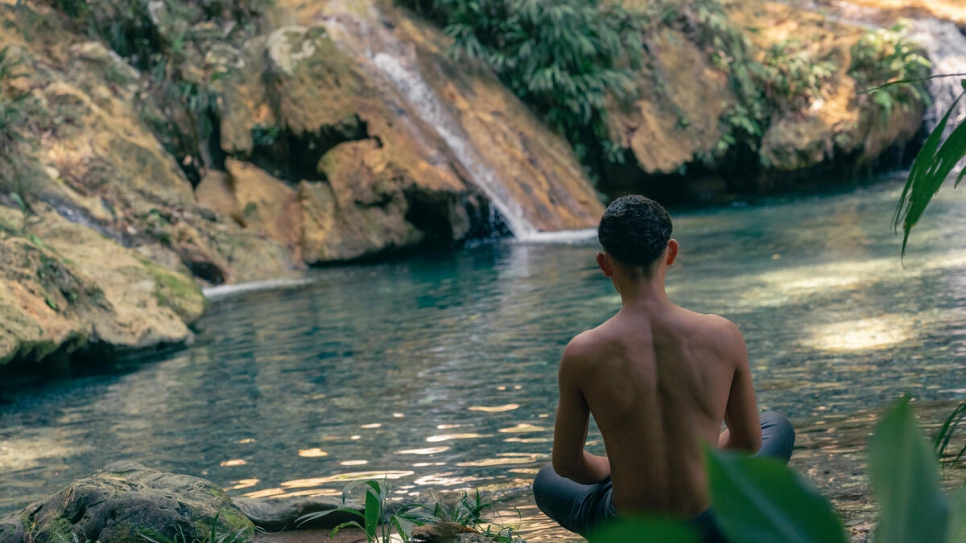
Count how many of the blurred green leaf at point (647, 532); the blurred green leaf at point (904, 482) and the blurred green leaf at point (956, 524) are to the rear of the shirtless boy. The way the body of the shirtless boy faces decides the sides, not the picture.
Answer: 3

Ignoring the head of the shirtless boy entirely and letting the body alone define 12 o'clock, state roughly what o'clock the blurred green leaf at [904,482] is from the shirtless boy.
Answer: The blurred green leaf is roughly at 6 o'clock from the shirtless boy.

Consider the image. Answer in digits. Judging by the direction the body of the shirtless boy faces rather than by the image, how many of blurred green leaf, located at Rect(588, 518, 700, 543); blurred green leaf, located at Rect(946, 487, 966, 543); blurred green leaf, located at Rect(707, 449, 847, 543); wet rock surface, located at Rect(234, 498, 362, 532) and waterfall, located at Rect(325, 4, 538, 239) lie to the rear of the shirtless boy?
3

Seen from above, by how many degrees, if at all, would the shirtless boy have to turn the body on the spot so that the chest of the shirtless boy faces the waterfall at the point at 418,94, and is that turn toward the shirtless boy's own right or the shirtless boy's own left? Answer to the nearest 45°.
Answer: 0° — they already face it

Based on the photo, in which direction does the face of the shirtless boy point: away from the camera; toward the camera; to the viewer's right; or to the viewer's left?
away from the camera

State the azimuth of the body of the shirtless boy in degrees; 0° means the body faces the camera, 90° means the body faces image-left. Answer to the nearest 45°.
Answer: approximately 180°

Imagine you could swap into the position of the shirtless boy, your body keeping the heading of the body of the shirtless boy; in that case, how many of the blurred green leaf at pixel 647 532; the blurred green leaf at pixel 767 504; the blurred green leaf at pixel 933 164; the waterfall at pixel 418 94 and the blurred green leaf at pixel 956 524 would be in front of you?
1

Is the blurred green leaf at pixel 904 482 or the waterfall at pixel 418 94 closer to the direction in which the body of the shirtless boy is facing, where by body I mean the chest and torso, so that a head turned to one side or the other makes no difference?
the waterfall

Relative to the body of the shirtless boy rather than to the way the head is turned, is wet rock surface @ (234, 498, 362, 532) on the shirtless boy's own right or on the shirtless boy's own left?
on the shirtless boy's own left

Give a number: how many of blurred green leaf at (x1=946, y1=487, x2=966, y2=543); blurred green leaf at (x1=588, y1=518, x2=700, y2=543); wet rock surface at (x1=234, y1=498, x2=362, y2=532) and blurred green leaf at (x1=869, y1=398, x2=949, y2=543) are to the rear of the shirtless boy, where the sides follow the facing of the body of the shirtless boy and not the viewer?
3

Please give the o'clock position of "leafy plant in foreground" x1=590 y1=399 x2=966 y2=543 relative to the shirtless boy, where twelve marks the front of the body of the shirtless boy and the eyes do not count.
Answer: The leafy plant in foreground is roughly at 6 o'clock from the shirtless boy.

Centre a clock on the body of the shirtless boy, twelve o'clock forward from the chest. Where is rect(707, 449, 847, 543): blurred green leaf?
The blurred green leaf is roughly at 6 o'clock from the shirtless boy.

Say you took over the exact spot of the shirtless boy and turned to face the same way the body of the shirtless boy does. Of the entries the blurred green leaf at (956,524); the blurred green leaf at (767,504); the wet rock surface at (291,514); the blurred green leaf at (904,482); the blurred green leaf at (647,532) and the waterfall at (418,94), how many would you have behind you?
4

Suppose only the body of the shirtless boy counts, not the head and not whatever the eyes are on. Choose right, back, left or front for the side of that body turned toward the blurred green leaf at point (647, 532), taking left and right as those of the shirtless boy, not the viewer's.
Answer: back

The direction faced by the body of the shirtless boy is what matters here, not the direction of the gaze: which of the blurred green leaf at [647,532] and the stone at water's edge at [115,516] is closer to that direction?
the stone at water's edge
